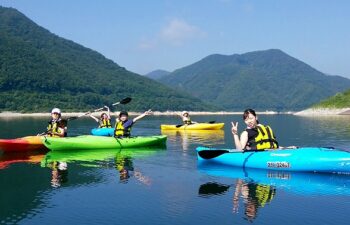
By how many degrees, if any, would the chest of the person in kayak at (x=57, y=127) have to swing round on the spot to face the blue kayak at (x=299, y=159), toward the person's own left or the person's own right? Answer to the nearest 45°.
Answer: approximately 90° to the person's own left

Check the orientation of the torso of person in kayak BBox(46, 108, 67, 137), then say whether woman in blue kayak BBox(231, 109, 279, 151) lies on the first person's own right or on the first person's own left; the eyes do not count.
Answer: on the first person's own left

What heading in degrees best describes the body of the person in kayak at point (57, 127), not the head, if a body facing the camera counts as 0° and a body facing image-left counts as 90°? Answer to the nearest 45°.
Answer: approximately 45°

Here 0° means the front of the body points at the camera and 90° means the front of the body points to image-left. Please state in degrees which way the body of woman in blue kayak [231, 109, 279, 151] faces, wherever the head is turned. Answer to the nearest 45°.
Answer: approximately 315°
